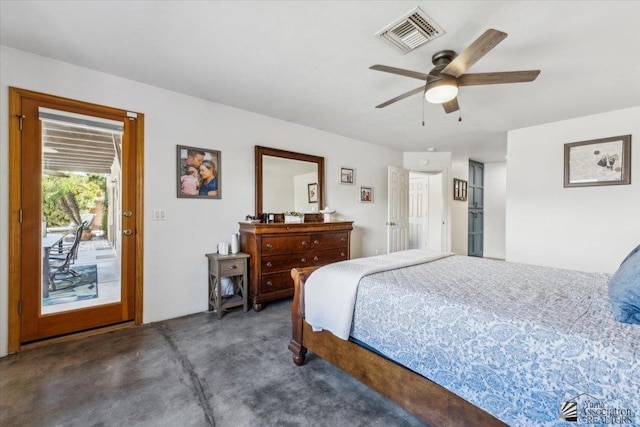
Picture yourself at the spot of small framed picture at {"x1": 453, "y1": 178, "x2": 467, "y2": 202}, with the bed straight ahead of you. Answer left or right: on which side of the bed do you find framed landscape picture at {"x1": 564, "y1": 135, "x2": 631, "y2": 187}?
left

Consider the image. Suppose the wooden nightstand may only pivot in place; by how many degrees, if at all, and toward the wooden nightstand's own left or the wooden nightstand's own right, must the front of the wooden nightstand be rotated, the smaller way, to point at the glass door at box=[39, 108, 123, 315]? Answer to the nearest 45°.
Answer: approximately 135° to the wooden nightstand's own right

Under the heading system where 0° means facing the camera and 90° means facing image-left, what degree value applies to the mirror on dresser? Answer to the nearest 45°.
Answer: approximately 315°

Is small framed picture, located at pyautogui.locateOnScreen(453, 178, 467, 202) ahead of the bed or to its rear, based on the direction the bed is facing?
ahead

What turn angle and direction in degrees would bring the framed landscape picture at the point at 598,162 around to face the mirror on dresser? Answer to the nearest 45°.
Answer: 0° — it already faces it

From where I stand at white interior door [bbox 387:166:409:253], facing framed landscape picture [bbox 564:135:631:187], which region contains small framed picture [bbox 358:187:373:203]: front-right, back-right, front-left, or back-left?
back-right

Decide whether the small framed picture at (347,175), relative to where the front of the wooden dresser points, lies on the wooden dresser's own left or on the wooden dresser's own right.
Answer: on the wooden dresser's own left

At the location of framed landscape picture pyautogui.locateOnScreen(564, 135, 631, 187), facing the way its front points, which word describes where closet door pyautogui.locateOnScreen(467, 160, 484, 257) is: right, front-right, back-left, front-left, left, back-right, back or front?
right

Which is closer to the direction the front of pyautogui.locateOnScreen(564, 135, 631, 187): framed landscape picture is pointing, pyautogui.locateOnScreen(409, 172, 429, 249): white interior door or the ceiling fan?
the ceiling fan

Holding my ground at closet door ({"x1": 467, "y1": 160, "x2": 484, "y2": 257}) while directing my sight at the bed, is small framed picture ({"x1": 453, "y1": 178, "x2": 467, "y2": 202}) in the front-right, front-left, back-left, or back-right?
front-right

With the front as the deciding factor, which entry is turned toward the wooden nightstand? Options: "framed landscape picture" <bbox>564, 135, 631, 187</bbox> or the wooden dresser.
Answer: the framed landscape picture

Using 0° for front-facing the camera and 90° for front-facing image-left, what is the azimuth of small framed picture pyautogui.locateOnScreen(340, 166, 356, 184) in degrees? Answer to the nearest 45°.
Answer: approximately 315°

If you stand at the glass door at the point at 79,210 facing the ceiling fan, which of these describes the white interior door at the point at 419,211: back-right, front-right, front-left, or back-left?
front-left

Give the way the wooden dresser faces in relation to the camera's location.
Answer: facing the viewer and to the right of the viewer

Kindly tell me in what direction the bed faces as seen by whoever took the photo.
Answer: facing away from the viewer and to the left of the viewer

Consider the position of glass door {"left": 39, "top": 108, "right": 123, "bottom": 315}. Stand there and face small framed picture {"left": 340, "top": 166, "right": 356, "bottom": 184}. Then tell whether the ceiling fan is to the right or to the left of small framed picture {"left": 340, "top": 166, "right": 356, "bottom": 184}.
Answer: right
